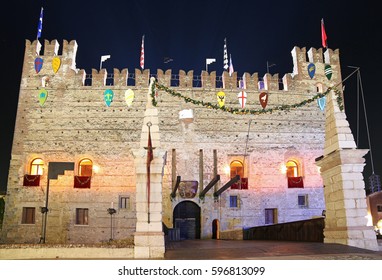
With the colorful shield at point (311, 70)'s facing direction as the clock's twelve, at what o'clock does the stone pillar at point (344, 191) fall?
The stone pillar is roughly at 12 o'clock from the colorful shield.

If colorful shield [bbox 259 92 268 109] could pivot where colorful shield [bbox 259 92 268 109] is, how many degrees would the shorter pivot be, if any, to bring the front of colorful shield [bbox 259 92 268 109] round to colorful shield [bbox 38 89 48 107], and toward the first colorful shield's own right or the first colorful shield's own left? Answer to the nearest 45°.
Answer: approximately 90° to the first colorful shield's own right

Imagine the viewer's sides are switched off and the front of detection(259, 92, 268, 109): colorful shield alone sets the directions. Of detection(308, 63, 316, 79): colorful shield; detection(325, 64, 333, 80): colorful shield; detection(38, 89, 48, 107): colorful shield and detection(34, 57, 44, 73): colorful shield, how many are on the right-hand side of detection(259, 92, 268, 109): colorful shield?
2

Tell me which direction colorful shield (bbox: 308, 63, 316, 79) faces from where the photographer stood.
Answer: facing the viewer

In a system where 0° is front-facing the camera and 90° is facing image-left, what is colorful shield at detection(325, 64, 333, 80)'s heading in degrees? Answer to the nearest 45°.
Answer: approximately 0°

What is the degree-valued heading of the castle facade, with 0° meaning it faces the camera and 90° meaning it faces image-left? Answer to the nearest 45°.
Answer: approximately 0°

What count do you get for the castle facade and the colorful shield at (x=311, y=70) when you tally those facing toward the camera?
2

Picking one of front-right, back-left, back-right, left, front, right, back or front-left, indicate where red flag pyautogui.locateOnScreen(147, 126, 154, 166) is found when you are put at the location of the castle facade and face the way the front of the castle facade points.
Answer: front

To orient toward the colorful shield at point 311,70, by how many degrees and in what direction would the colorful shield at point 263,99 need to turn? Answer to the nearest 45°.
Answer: approximately 90° to its left

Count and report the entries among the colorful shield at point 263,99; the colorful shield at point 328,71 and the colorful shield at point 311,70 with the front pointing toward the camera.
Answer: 3

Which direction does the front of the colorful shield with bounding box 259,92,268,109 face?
toward the camera
